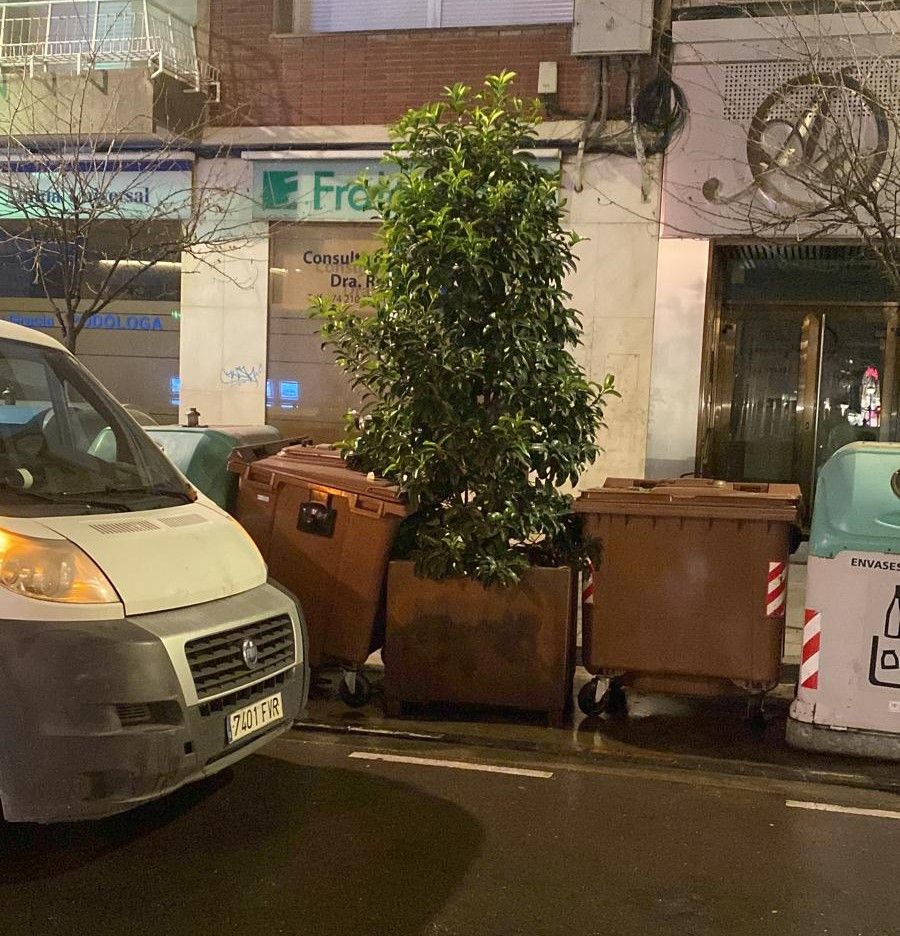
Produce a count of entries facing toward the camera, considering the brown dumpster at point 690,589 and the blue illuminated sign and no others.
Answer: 2

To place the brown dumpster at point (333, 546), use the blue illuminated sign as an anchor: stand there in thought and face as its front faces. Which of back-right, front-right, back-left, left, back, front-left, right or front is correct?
front

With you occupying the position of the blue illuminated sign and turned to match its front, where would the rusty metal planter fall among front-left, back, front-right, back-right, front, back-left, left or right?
front

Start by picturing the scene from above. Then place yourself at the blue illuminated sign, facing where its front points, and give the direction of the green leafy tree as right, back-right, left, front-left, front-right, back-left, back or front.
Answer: front

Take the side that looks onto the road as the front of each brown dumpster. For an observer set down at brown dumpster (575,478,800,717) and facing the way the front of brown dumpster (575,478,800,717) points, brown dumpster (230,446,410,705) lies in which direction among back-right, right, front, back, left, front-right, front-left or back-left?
right

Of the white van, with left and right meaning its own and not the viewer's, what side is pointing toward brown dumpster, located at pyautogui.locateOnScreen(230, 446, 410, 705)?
left

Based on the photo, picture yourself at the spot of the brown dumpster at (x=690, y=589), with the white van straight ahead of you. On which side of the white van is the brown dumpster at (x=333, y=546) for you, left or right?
right

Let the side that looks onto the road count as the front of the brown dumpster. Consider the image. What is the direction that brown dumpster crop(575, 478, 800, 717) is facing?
toward the camera

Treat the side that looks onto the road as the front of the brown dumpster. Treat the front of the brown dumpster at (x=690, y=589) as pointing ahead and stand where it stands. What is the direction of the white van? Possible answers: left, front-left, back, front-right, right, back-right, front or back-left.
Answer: front-right

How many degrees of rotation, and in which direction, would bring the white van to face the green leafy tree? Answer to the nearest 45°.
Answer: approximately 90° to its left

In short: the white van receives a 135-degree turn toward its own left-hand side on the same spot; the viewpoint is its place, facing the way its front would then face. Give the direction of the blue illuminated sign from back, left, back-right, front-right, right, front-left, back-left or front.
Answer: front
